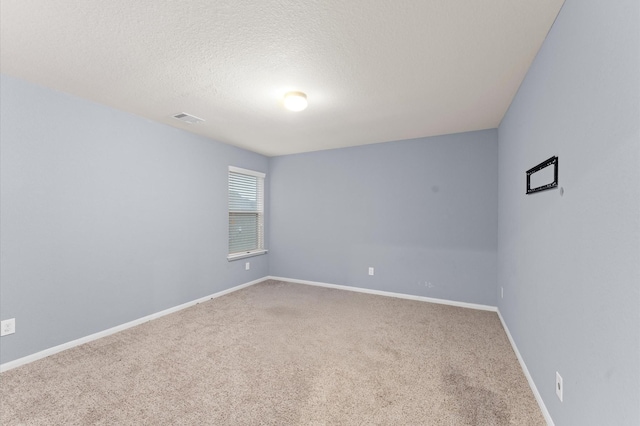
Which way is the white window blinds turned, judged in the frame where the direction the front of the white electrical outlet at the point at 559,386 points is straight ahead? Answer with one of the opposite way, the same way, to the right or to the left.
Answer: the opposite way

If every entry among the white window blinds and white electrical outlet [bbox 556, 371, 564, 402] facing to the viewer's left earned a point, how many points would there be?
1

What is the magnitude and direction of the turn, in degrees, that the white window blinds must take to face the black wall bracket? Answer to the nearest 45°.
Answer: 0° — it already faces it

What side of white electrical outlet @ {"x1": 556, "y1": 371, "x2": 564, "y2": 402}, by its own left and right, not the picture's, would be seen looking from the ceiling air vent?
front

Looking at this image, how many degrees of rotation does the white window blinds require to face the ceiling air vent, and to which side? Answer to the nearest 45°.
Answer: approximately 90° to its right

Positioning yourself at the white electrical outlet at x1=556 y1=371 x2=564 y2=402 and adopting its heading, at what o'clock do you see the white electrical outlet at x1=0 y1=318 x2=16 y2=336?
the white electrical outlet at x1=0 y1=318 x2=16 y2=336 is roughly at 11 o'clock from the white electrical outlet at x1=556 y1=371 x2=564 y2=402.

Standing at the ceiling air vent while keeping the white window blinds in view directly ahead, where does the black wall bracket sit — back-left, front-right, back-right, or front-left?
back-right

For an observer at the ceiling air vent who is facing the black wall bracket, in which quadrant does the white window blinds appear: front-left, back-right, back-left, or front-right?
back-left

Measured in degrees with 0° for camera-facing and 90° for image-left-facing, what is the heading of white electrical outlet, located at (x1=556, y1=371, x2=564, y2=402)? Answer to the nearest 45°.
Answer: approximately 90°

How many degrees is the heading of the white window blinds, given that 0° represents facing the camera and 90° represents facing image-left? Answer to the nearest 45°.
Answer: approximately 315°

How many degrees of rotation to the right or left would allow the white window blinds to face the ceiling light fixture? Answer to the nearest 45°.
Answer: approximately 45° to its right

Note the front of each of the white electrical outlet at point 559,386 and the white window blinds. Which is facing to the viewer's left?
the white electrical outlet
